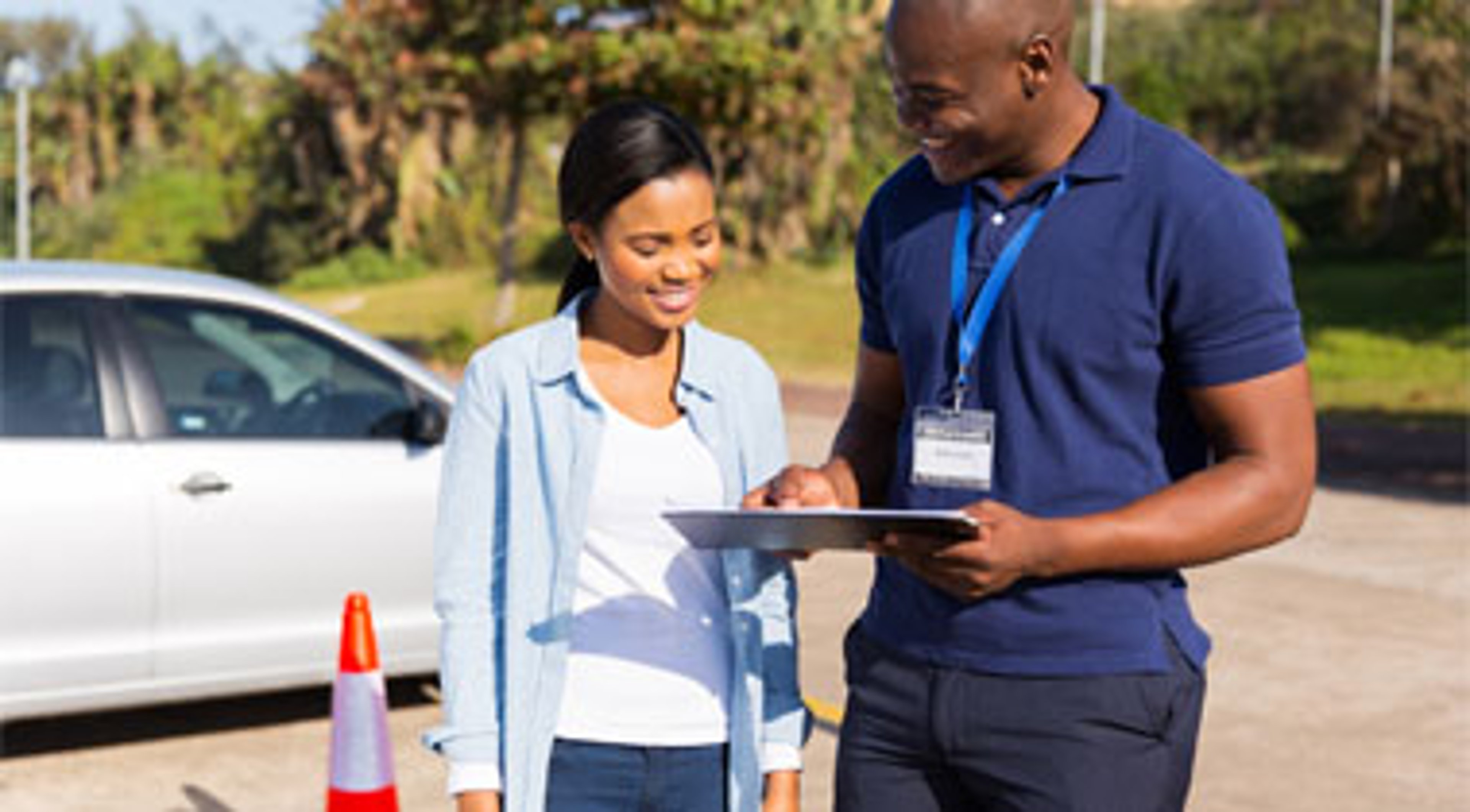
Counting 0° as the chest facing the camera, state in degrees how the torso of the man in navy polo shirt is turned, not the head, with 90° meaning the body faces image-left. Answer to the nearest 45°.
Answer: approximately 45°

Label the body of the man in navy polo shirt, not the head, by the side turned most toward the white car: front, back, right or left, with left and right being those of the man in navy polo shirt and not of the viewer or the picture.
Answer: right

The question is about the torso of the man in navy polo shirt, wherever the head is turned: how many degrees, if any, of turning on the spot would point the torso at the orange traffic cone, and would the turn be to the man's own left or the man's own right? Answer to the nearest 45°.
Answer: approximately 90° to the man's own right

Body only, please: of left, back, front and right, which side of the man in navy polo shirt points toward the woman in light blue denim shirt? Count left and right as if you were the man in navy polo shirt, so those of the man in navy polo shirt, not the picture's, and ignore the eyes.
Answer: right

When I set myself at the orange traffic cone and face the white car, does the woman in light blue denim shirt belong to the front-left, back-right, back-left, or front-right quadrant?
back-right

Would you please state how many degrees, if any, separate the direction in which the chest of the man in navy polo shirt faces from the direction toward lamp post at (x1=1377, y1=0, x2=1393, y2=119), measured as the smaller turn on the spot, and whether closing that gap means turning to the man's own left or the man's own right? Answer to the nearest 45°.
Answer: approximately 135° to the man's own right
